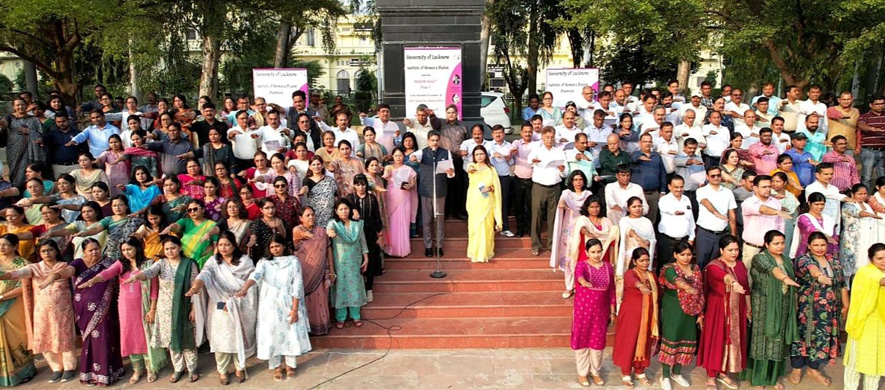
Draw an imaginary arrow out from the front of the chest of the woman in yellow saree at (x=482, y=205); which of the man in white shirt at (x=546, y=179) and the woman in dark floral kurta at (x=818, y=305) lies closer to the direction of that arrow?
the woman in dark floral kurta

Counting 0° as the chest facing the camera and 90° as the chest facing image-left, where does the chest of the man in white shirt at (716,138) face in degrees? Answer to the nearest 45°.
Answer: approximately 0°

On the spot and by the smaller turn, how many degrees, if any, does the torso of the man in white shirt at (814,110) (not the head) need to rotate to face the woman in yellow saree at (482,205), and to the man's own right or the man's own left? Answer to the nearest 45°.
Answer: approximately 45° to the man's own right

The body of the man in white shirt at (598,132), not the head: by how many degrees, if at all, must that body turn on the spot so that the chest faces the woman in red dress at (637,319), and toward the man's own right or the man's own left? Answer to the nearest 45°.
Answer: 0° — they already face them

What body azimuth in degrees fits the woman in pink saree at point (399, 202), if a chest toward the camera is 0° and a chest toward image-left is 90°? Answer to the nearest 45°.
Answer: approximately 0°

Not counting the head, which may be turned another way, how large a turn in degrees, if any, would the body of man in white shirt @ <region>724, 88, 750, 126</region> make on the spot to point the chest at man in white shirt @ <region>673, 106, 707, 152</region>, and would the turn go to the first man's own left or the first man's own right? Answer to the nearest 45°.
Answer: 0° — they already face them

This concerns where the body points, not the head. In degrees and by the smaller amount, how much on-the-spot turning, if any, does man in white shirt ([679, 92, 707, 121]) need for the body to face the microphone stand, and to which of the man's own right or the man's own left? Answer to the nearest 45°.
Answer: approximately 45° to the man's own right

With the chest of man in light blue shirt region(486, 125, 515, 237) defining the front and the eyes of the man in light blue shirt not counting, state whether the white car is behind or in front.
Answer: behind

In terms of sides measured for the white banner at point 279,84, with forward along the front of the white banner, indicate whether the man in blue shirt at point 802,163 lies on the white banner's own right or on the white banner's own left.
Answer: on the white banner's own left

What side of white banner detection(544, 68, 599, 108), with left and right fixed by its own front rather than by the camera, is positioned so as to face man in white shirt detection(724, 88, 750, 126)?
left

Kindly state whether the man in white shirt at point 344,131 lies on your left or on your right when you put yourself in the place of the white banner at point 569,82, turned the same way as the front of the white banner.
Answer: on your right
